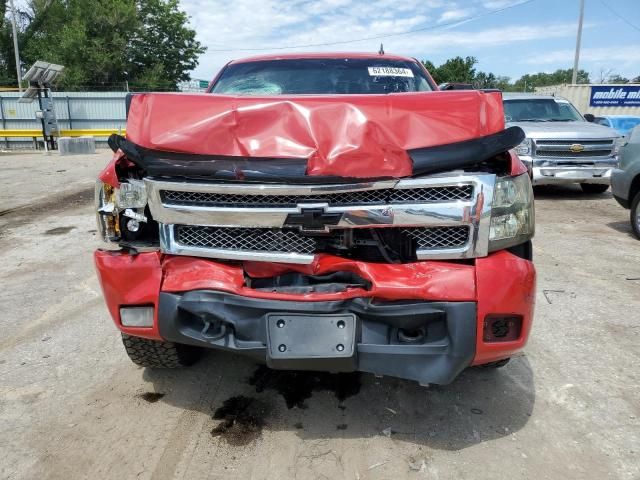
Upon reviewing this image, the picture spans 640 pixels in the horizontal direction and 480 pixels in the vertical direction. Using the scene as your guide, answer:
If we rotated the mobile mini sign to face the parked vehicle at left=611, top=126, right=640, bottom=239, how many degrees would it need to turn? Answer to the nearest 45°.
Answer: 0° — it already faces it

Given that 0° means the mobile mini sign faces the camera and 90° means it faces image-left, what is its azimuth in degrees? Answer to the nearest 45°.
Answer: approximately 0°

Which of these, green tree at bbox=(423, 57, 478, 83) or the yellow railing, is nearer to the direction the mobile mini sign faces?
the yellow railing

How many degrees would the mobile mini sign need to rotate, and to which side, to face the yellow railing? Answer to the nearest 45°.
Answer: approximately 45° to its right

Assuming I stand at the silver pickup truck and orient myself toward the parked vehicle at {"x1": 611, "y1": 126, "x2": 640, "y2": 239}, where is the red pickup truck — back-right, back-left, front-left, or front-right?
front-right

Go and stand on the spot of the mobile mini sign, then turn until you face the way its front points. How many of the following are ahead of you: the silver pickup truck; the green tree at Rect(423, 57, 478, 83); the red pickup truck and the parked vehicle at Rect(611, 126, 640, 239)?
3

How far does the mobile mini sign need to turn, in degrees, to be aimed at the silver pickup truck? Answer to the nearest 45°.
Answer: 0° — it already faces it

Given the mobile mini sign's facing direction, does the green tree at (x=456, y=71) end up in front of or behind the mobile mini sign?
behind

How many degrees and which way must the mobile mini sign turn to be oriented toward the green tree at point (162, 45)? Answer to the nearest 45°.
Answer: approximately 90° to its right

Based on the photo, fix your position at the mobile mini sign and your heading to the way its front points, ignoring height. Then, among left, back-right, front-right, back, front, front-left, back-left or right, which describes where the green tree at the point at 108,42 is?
right

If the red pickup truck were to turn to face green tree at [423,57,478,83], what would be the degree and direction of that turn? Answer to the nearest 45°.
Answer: approximately 180°

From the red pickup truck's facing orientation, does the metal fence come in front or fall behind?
behind

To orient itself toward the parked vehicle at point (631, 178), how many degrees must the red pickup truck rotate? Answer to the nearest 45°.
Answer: approximately 135° to its left

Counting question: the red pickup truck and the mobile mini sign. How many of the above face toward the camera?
2

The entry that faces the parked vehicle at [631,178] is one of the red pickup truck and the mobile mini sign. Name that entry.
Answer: the mobile mini sign

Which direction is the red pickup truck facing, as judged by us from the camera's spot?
facing the viewer

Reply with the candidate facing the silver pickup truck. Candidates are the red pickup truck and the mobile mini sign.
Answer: the mobile mini sign
